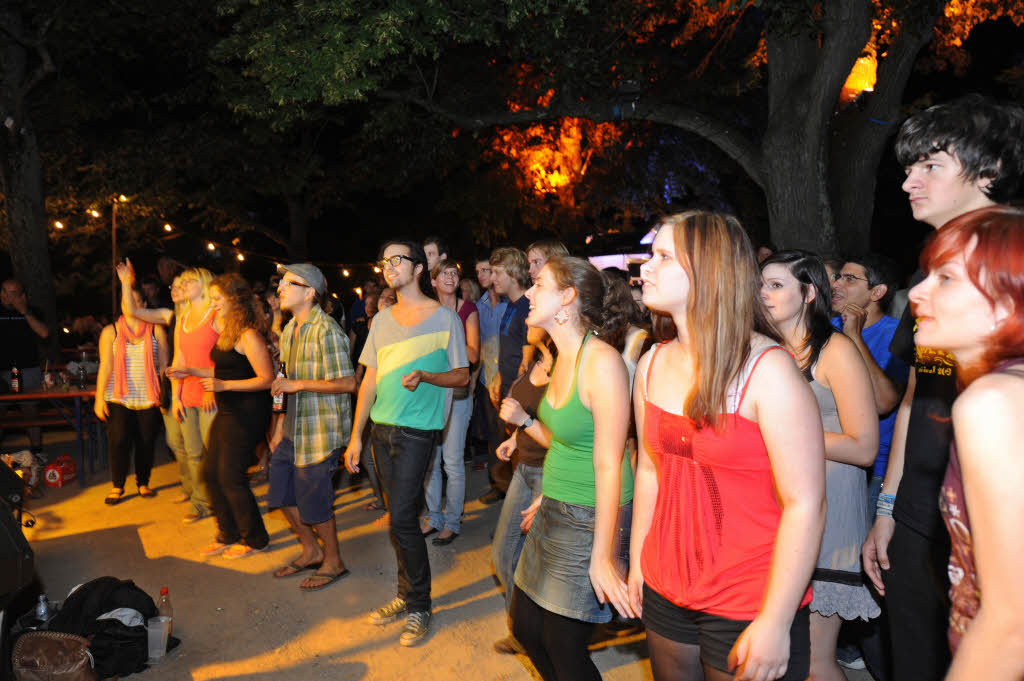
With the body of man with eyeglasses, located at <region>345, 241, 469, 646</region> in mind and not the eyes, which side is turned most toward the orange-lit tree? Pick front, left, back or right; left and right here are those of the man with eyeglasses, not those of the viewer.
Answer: back

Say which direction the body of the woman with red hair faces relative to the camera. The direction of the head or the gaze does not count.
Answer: to the viewer's left

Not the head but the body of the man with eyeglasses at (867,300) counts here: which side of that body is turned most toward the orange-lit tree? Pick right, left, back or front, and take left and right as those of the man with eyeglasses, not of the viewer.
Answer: right

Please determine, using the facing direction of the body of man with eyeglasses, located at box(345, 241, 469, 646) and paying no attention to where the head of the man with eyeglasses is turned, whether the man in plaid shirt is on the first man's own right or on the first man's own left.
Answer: on the first man's own right

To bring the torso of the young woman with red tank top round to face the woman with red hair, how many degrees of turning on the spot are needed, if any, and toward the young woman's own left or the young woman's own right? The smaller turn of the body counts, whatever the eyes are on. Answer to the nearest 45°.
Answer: approximately 90° to the young woman's own left

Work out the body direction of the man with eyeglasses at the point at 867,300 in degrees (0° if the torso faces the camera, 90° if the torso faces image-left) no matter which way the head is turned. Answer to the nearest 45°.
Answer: approximately 45°

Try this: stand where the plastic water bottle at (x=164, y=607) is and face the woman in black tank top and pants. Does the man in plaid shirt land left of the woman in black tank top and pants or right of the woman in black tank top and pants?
right

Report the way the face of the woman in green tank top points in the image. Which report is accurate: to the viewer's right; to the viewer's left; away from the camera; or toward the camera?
to the viewer's left

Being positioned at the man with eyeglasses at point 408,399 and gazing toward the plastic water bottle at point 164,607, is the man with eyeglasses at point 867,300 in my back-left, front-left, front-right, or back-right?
back-left

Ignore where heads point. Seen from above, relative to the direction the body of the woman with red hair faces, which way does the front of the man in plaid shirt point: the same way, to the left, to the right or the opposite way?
to the left

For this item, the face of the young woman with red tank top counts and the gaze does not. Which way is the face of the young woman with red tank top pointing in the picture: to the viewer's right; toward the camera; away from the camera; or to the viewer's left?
to the viewer's left
